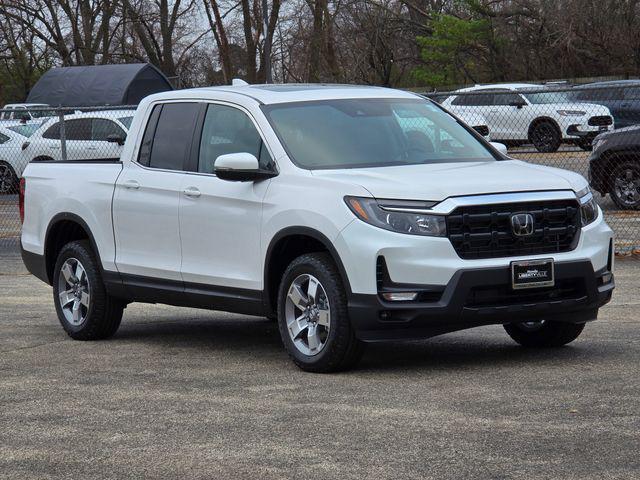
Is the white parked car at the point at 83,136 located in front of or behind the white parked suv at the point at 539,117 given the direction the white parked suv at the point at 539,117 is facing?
behind

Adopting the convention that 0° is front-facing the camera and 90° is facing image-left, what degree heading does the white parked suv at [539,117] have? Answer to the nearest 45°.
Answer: approximately 315°

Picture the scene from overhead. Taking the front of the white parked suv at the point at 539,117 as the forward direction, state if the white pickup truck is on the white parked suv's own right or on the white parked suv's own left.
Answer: on the white parked suv's own right

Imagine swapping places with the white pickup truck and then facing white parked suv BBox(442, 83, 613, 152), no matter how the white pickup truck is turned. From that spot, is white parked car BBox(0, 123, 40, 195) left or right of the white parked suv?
left

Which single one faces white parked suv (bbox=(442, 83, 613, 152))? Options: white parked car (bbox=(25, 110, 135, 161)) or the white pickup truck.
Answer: the white parked car

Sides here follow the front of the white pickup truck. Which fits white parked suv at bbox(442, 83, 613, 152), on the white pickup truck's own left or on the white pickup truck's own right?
on the white pickup truck's own left

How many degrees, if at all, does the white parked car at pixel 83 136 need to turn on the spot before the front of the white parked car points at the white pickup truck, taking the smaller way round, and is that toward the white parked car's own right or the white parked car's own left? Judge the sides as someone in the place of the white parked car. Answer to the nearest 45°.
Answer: approximately 45° to the white parked car's own right

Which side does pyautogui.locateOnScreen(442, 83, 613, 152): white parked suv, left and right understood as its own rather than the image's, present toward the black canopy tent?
back

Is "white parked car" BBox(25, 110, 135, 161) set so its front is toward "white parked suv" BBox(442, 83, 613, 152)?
yes

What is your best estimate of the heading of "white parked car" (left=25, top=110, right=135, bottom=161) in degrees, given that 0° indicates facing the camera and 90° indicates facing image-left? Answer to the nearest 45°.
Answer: approximately 315°
